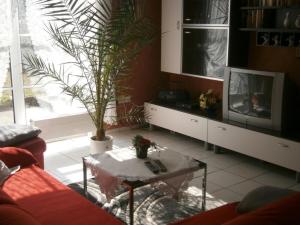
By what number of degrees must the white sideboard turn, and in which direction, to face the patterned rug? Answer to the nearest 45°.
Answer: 0° — it already faces it

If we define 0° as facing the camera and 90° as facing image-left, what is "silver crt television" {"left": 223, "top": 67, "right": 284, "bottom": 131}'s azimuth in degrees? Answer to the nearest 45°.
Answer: approximately 45°

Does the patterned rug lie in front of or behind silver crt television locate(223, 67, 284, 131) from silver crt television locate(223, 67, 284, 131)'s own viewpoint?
in front

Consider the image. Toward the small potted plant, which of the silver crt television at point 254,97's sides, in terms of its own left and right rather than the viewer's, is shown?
front

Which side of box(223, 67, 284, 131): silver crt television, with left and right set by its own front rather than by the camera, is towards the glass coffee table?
front

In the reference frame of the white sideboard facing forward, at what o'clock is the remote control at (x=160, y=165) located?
The remote control is roughly at 11 o'clock from the white sideboard.

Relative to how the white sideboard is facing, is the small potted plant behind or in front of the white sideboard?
in front
